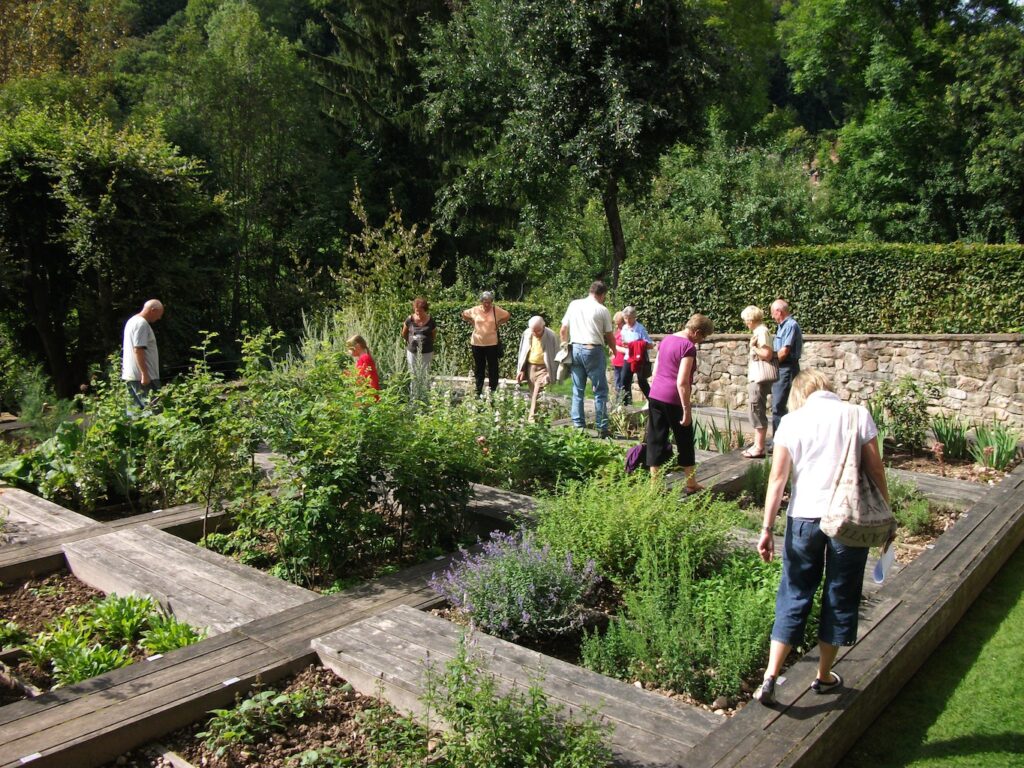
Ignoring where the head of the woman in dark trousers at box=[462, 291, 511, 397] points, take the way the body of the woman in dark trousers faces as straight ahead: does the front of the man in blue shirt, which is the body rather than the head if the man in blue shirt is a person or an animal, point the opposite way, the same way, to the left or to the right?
to the right

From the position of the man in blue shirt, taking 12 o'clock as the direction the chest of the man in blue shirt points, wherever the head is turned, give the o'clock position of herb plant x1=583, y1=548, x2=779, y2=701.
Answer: The herb plant is roughly at 9 o'clock from the man in blue shirt.

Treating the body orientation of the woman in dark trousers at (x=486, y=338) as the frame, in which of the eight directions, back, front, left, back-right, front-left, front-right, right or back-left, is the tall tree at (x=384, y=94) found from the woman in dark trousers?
back

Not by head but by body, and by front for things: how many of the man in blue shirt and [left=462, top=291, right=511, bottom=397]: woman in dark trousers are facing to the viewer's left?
1

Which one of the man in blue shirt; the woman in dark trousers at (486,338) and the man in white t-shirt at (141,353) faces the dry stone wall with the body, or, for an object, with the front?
the man in white t-shirt

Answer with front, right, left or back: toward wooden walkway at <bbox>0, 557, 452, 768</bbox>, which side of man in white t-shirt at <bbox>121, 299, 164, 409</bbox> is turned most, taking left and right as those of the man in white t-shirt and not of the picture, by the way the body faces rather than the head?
right

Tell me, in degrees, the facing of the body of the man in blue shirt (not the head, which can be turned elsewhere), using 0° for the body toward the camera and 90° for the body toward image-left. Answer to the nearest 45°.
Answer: approximately 90°

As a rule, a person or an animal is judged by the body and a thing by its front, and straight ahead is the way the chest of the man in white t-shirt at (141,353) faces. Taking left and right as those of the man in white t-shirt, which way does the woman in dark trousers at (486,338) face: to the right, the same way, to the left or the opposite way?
to the right

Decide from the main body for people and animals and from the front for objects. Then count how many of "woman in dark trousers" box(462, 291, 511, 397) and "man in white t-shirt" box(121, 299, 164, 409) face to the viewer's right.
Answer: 1

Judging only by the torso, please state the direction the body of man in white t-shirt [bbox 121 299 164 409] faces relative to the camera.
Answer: to the viewer's right

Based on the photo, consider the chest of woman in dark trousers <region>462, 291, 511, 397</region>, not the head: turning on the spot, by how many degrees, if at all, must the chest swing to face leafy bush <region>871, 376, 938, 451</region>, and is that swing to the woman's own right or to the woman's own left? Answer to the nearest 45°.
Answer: approximately 45° to the woman's own left

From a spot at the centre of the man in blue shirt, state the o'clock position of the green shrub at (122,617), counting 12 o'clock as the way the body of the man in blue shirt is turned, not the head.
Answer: The green shrub is roughly at 10 o'clock from the man in blue shirt.

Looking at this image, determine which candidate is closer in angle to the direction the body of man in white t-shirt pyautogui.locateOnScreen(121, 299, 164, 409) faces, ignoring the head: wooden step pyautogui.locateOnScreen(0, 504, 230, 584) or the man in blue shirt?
the man in blue shirt

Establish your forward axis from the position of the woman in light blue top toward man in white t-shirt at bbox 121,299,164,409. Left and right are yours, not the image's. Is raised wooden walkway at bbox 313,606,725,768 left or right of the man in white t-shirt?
left
